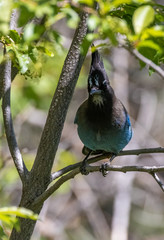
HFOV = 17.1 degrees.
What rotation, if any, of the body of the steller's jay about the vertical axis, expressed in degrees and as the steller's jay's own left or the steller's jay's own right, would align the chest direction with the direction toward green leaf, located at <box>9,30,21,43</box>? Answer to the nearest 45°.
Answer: approximately 45° to the steller's jay's own right

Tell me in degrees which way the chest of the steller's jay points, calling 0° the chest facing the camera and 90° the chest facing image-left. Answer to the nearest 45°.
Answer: approximately 0°
